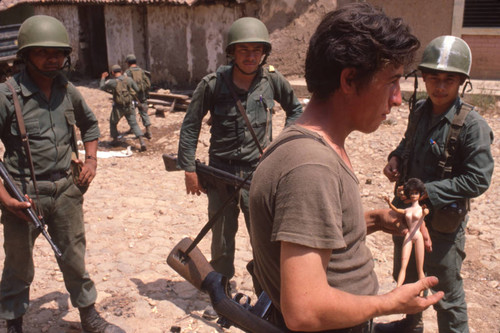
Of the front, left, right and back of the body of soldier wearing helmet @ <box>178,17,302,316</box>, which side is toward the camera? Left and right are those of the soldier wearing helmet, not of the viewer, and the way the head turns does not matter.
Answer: front

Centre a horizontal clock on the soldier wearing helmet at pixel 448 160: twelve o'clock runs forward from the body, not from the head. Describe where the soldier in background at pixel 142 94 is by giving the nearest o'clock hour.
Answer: The soldier in background is roughly at 3 o'clock from the soldier wearing helmet.

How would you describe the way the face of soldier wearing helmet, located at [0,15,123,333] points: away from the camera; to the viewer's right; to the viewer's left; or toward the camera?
toward the camera

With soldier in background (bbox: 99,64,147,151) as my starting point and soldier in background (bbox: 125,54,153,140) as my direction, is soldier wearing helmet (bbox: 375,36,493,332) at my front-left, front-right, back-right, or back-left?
back-right

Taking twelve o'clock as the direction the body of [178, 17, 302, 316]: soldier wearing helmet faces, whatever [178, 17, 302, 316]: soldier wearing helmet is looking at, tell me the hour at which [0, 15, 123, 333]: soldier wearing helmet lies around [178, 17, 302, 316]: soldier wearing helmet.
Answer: [0, 15, 123, 333]: soldier wearing helmet is roughly at 2 o'clock from [178, 17, 302, 316]: soldier wearing helmet.

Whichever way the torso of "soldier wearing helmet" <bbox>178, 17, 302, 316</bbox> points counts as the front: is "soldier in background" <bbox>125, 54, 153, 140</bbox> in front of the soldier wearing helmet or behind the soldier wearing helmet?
behind

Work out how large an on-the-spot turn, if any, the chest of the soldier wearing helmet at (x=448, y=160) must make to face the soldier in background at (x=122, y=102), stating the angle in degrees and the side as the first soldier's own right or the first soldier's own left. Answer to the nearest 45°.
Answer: approximately 90° to the first soldier's own right

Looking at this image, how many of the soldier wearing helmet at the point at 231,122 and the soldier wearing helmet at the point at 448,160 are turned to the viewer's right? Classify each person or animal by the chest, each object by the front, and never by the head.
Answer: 0

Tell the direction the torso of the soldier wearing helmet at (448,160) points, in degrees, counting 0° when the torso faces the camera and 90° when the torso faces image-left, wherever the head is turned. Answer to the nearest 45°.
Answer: approximately 45°

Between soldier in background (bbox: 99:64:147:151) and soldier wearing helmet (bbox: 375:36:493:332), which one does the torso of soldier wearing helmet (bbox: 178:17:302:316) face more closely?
the soldier wearing helmet

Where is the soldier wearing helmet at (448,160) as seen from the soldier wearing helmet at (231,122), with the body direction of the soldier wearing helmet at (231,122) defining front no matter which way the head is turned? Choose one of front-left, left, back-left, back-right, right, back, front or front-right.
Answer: front-left

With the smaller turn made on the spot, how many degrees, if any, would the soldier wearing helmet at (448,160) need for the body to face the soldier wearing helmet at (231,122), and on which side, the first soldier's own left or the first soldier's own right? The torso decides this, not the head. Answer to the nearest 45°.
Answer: approximately 45° to the first soldier's own right

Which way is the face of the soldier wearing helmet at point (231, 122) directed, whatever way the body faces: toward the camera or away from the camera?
toward the camera
